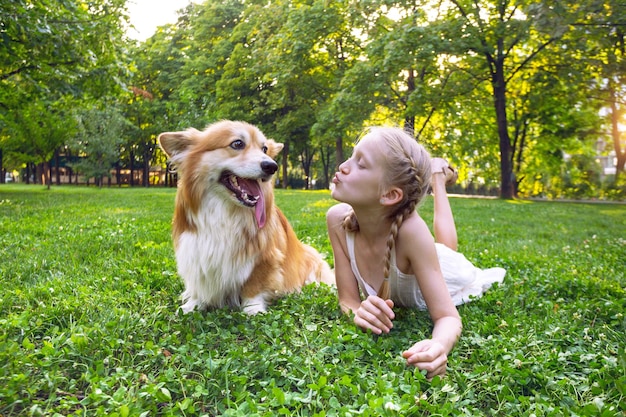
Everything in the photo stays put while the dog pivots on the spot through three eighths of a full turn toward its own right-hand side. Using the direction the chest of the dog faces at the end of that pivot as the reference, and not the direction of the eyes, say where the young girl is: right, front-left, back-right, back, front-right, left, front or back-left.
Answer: back-right

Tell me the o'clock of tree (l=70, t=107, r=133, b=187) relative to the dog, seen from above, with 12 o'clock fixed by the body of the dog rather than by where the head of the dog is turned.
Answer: The tree is roughly at 4 o'clock from the dog.

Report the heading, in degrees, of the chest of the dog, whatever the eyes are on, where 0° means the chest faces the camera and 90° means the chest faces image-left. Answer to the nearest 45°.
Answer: approximately 45°

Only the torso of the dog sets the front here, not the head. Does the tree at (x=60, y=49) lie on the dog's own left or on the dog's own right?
on the dog's own right
